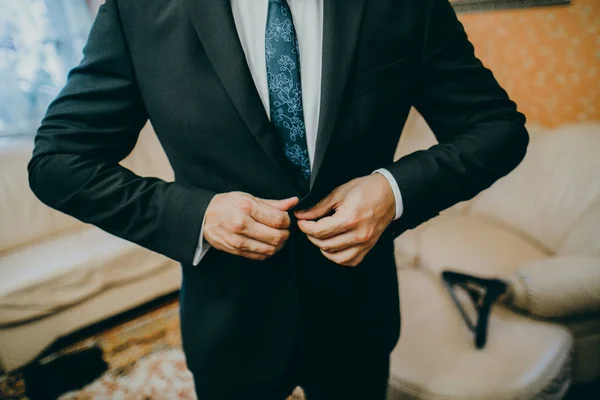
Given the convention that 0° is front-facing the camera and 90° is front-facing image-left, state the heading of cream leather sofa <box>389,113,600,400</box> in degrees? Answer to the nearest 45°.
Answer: approximately 45°

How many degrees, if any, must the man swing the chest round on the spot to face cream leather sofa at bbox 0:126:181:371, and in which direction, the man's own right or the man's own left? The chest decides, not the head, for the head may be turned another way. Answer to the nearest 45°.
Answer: approximately 135° to the man's own right

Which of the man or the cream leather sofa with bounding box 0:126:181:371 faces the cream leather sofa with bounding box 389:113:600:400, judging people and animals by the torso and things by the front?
the cream leather sofa with bounding box 0:126:181:371

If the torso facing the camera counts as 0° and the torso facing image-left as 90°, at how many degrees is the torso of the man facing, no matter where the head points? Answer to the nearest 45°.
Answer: approximately 0°

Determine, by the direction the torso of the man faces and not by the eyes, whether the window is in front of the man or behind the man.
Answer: behind

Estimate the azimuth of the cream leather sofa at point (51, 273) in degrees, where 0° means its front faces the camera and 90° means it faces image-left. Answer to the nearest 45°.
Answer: approximately 315°

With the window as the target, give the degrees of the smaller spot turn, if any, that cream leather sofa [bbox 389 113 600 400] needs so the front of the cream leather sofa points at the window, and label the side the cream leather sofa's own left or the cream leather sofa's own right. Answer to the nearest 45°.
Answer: approximately 45° to the cream leather sofa's own right
